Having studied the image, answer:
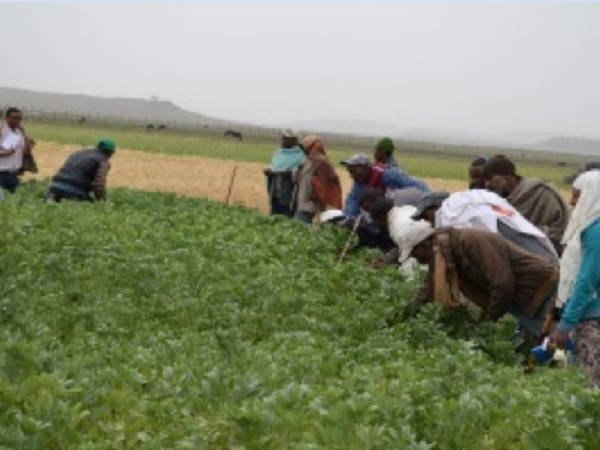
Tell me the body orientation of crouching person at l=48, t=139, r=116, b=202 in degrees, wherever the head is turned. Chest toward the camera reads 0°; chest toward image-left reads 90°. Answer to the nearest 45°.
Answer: approximately 270°

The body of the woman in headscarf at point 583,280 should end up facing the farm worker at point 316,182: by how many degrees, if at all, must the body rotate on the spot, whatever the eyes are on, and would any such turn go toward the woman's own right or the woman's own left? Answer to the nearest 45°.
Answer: approximately 45° to the woman's own right

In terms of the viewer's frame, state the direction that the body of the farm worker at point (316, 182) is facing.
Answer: to the viewer's left

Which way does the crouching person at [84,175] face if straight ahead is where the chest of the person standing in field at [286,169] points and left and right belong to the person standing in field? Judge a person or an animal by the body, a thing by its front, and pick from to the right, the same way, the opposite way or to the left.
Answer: to the left

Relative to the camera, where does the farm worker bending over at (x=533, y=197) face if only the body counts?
to the viewer's left

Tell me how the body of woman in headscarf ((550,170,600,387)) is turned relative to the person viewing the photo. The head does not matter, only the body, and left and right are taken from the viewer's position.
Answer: facing to the left of the viewer
